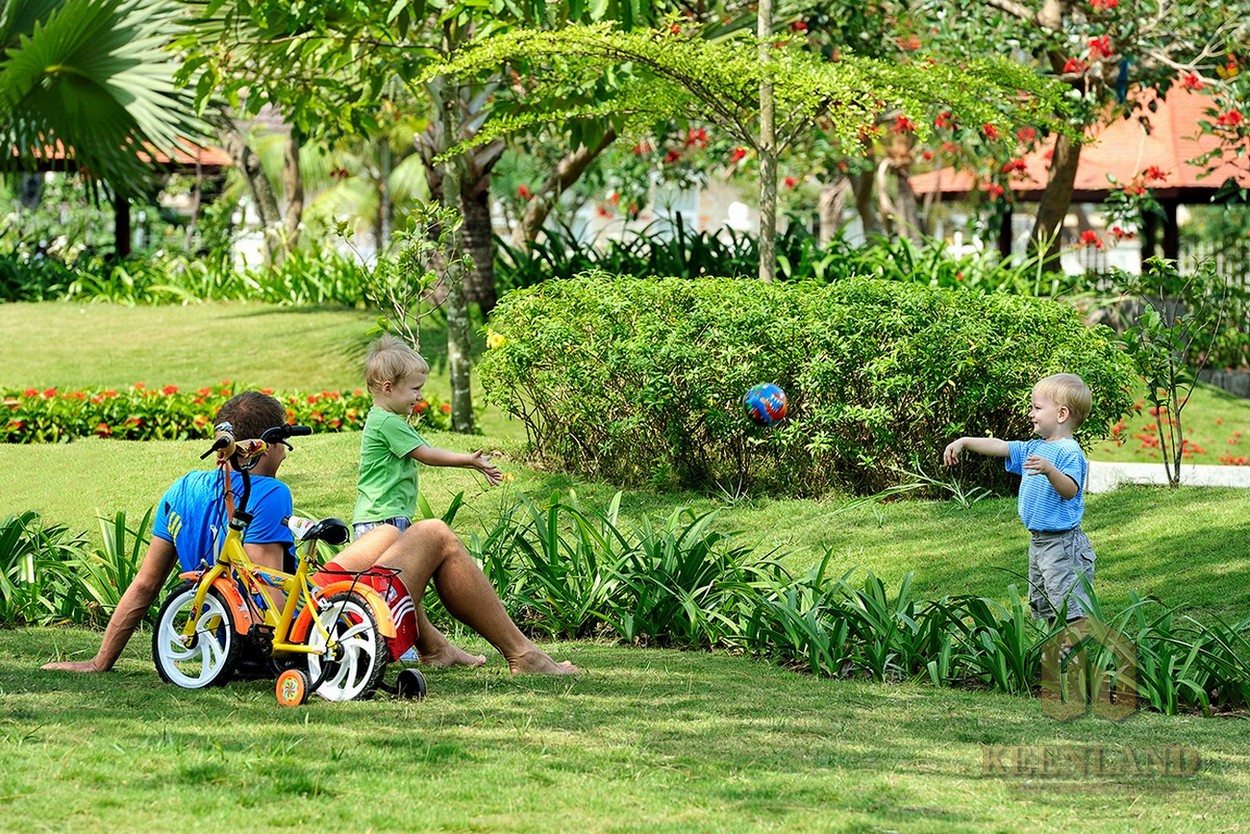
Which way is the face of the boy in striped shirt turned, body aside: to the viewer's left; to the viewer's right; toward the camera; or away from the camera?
to the viewer's left

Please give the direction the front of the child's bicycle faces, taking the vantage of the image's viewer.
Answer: facing away from the viewer and to the left of the viewer

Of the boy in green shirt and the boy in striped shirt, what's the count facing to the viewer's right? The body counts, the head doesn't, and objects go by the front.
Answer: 1

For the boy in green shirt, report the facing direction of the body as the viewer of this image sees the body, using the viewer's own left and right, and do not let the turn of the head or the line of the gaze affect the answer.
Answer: facing to the right of the viewer

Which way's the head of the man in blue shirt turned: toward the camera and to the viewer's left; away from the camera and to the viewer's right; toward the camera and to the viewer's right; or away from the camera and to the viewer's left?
away from the camera and to the viewer's right

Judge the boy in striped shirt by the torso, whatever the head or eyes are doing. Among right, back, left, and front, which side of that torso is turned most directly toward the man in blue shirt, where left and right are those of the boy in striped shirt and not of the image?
front

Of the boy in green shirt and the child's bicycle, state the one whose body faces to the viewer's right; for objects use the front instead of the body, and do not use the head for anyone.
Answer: the boy in green shirt

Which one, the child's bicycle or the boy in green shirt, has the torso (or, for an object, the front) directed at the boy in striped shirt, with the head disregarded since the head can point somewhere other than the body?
the boy in green shirt

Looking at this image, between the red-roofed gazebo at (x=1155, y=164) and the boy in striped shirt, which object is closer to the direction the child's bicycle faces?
the red-roofed gazebo

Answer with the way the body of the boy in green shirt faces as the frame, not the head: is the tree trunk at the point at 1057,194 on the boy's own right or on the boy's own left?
on the boy's own left

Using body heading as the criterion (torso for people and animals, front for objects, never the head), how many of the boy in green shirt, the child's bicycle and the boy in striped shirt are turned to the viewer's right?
1

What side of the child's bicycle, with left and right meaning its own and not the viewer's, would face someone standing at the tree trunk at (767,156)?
right

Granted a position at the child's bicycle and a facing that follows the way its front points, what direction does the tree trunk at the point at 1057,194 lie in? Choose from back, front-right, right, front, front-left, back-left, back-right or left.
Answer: right

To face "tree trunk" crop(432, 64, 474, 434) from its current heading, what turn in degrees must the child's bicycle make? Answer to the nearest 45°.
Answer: approximately 45° to its right

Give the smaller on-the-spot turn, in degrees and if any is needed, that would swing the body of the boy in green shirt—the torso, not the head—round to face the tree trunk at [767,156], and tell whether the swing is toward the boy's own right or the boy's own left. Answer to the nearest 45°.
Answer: approximately 45° to the boy's own left

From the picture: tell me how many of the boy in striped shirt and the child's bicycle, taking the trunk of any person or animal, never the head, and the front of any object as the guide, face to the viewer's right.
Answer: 0

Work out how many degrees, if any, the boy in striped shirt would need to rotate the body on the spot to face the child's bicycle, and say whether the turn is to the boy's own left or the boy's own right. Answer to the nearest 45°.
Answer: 0° — they already face it
